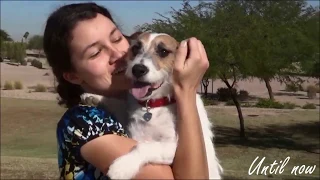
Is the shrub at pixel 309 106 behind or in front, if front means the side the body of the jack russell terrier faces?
behind

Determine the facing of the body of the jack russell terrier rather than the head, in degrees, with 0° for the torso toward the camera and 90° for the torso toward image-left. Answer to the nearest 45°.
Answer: approximately 45°

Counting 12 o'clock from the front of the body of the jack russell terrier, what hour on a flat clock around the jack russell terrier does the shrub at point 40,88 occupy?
The shrub is roughly at 4 o'clock from the jack russell terrier.

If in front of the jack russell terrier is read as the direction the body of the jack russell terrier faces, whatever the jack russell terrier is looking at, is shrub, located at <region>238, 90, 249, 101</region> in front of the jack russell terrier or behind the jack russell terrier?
behind

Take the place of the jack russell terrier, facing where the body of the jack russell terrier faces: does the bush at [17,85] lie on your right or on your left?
on your right
